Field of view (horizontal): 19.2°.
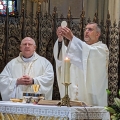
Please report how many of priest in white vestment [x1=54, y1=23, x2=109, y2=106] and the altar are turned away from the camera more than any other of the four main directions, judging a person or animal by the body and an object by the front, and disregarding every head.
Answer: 0

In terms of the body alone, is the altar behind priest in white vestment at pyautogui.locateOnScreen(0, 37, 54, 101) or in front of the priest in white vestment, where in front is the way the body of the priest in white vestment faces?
in front

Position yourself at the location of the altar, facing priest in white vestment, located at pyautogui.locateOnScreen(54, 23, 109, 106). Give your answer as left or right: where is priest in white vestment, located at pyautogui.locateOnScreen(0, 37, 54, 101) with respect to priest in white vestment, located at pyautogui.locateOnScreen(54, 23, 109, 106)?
left

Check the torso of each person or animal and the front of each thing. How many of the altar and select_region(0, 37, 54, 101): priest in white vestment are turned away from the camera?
0

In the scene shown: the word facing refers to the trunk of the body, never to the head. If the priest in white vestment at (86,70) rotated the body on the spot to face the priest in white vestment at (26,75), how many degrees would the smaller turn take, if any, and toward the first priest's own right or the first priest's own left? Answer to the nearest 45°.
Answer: approximately 90° to the first priest's own right

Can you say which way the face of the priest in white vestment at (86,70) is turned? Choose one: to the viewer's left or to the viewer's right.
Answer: to the viewer's left

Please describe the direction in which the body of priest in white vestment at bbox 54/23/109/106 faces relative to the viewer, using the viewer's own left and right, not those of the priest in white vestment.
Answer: facing the viewer and to the left of the viewer

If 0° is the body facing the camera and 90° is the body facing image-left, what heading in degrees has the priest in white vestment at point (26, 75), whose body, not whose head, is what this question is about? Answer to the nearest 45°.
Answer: approximately 0°

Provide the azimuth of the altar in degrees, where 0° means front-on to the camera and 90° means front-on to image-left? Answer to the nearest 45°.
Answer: approximately 45°

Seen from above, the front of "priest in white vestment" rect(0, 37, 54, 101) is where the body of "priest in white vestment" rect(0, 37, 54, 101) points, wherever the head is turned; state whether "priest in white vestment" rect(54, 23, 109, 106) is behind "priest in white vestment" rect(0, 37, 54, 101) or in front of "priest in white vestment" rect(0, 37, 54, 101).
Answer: in front
